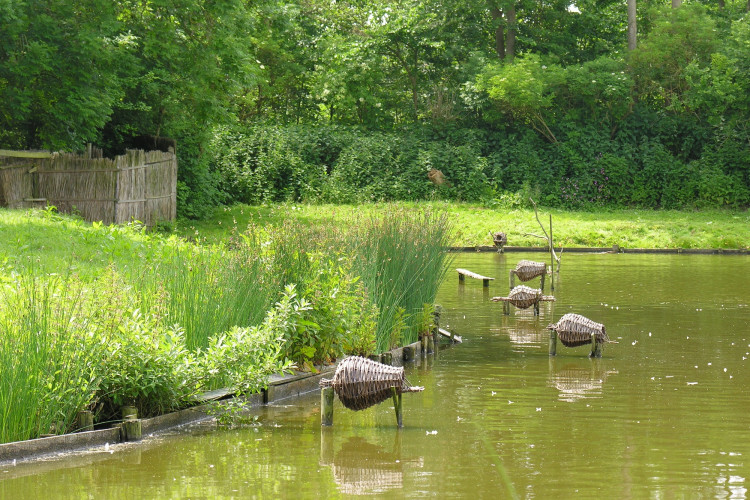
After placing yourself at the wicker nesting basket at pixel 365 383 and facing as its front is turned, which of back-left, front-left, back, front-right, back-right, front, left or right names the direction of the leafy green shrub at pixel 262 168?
left

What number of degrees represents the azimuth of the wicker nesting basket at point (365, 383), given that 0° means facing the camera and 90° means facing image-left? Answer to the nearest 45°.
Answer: approximately 270°

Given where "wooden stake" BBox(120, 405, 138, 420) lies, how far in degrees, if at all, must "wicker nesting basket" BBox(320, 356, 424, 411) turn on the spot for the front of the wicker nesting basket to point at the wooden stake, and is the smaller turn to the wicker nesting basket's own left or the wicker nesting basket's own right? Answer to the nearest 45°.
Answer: approximately 180°

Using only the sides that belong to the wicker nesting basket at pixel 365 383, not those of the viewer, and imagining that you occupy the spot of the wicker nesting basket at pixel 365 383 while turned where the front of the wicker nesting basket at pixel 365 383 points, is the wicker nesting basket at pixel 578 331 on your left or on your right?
on your left

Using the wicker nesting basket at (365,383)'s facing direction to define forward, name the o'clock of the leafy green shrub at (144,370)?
The leafy green shrub is roughly at 6 o'clock from the wicker nesting basket.

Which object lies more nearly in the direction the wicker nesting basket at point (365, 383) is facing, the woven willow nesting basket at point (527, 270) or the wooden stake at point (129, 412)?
the woven willow nesting basket

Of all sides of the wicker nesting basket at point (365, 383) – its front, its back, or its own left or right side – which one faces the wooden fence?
left

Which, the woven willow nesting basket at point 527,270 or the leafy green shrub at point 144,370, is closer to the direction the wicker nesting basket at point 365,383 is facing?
the woven willow nesting basket

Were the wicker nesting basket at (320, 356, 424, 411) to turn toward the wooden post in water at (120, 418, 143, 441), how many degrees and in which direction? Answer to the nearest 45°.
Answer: approximately 180°

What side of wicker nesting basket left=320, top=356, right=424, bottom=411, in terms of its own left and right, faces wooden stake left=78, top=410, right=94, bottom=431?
back

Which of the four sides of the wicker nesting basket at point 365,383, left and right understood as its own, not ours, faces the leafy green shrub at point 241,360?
back

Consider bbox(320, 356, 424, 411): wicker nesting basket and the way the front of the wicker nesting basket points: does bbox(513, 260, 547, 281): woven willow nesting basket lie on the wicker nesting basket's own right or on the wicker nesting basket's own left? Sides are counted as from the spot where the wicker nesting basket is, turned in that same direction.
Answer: on the wicker nesting basket's own left
